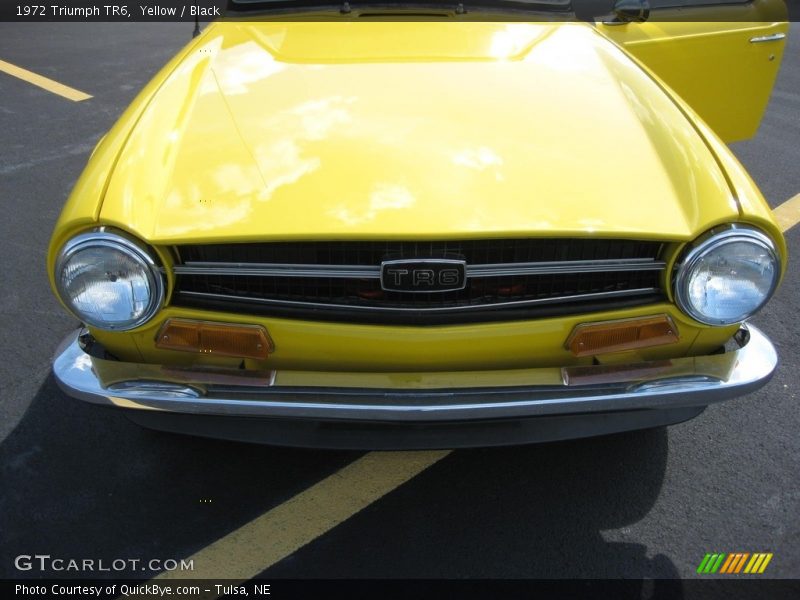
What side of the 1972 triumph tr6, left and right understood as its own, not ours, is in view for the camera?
front

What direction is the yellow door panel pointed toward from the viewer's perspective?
toward the camera
